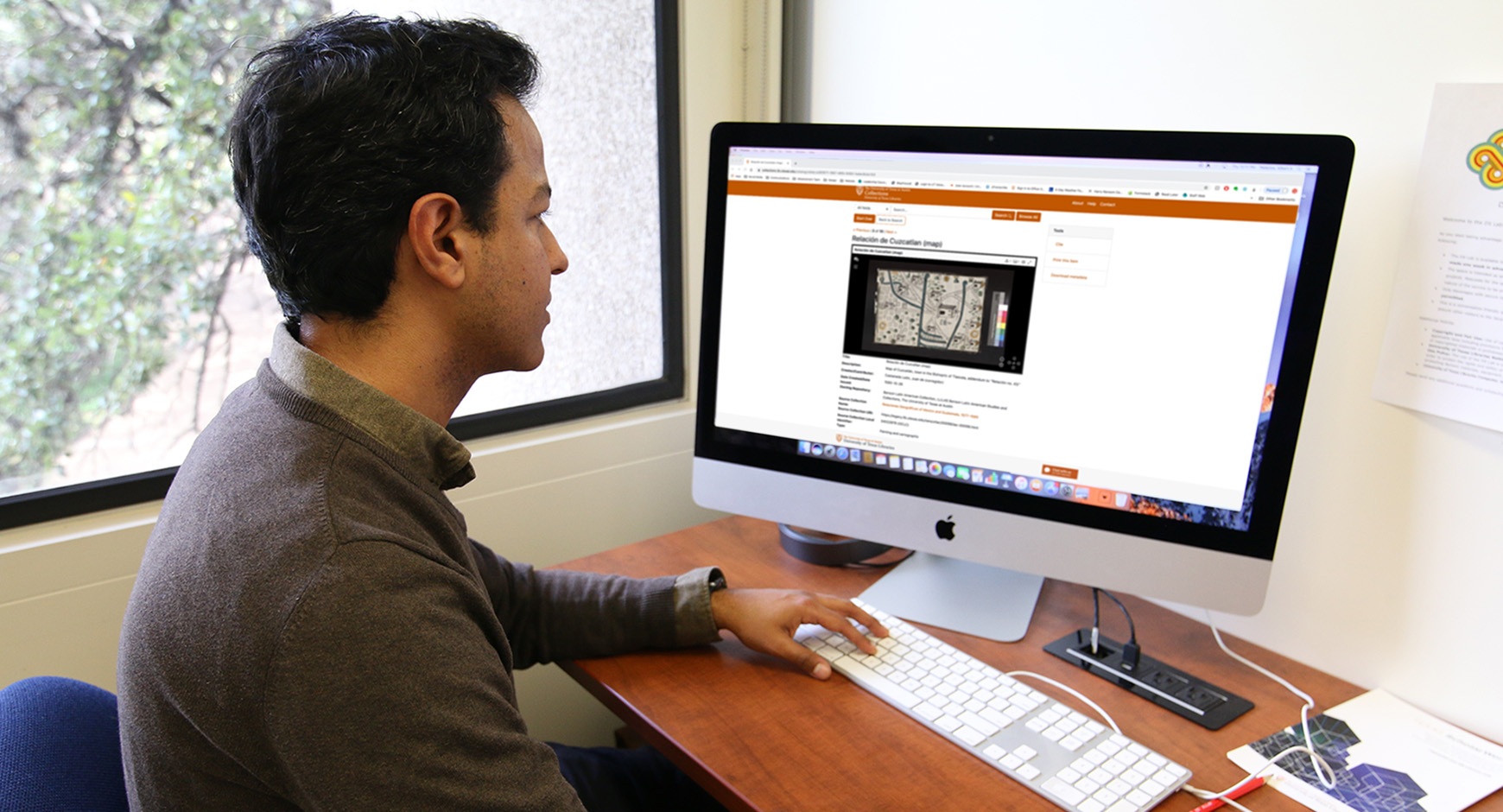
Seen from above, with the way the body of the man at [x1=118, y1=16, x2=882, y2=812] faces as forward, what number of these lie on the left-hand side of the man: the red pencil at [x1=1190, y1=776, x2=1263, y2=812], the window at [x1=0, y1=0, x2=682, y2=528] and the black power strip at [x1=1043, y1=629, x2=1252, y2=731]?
1

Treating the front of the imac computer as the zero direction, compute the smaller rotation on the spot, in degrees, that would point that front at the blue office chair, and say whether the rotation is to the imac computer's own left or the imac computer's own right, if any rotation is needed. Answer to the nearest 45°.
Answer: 0° — it already faces it

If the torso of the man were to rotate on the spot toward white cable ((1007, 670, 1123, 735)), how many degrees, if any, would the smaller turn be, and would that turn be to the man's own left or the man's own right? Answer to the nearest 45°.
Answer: approximately 45° to the man's own right

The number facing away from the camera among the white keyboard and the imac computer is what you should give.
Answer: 0

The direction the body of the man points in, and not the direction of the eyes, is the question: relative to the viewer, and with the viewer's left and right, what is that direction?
facing away from the viewer and to the right of the viewer

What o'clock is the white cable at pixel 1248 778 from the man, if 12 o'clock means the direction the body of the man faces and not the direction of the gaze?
The white cable is roughly at 2 o'clock from the man.

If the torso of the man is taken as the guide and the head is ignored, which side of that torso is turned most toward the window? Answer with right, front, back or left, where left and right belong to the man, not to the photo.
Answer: left

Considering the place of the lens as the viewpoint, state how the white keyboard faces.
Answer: facing the viewer and to the left of the viewer

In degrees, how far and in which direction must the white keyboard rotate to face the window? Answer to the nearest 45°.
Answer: approximately 45° to its right

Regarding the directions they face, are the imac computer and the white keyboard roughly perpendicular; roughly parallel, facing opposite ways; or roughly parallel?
roughly parallel
